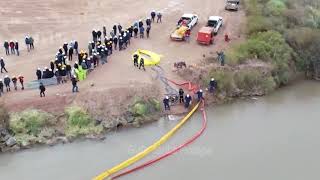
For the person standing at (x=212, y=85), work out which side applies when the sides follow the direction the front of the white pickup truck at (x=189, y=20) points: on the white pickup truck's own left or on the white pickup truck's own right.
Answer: on the white pickup truck's own right

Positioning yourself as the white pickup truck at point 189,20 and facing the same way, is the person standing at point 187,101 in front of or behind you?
behind

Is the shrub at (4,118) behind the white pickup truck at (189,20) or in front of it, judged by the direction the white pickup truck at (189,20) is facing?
behind

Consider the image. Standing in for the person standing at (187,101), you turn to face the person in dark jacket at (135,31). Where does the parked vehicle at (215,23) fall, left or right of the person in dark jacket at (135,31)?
right

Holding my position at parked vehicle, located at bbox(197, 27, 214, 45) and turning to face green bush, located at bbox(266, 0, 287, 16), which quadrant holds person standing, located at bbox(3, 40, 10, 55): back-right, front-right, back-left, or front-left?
back-left

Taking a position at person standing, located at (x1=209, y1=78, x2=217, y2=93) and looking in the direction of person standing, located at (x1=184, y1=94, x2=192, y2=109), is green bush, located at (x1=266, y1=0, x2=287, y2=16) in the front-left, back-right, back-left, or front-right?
back-right

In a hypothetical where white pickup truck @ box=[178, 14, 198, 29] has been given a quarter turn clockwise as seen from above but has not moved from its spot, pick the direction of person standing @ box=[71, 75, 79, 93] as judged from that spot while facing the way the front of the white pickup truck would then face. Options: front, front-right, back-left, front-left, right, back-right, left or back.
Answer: right

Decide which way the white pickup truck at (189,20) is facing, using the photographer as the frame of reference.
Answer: facing away from the viewer and to the right of the viewer

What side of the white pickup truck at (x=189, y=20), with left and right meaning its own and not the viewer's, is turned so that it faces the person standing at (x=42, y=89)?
back

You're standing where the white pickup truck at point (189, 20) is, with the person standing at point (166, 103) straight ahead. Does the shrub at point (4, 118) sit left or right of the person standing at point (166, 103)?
right
